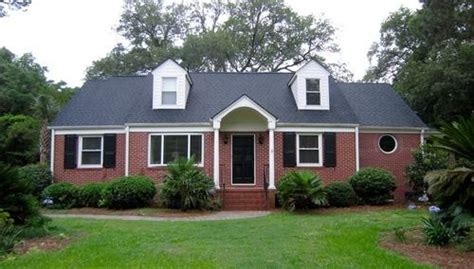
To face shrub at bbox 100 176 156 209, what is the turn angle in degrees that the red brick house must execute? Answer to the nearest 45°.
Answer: approximately 45° to its right

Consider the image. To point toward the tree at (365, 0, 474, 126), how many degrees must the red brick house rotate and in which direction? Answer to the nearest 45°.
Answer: approximately 90° to its left

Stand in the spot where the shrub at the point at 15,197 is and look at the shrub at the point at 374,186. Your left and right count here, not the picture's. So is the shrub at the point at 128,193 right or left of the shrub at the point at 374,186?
left

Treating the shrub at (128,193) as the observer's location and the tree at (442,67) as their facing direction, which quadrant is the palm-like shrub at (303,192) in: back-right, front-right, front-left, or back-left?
front-right

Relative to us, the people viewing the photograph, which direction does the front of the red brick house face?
facing the viewer

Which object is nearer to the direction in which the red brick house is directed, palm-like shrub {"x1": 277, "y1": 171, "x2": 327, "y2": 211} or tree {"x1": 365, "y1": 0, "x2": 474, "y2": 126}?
the palm-like shrub

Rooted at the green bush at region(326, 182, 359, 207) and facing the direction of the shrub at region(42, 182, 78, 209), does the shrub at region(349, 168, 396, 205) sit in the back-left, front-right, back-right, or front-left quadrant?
back-right

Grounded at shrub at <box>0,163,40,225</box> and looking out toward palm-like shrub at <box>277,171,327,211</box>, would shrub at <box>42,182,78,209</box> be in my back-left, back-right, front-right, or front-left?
front-left

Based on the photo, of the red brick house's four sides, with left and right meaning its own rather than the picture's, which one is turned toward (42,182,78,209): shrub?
right

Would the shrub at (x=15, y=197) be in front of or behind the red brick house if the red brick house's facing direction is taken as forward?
in front

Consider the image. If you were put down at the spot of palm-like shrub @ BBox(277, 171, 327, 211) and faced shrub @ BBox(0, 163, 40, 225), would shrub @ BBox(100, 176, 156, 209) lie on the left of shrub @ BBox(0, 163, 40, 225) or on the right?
right

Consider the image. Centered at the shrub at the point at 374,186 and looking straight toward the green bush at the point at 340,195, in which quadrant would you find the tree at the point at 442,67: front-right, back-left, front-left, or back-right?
back-right

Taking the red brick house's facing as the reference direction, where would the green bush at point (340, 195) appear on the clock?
The green bush is roughly at 10 o'clock from the red brick house.

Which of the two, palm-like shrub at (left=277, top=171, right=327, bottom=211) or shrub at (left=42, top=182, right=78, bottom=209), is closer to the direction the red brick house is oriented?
the palm-like shrub

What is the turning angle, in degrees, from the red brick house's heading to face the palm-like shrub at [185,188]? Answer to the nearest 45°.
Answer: approximately 45° to its right

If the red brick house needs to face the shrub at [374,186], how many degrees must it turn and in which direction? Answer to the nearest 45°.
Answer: approximately 90° to its left
